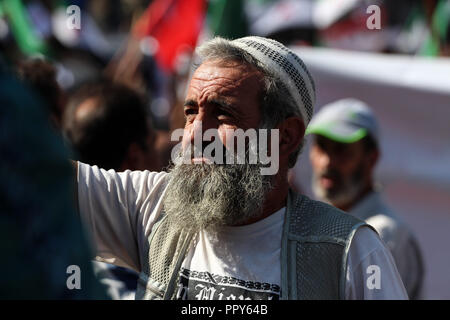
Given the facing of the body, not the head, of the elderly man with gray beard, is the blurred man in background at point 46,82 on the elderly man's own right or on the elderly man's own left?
on the elderly man's own right

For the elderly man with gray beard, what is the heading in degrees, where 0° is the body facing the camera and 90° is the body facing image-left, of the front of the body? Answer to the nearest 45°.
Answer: approximately 45°

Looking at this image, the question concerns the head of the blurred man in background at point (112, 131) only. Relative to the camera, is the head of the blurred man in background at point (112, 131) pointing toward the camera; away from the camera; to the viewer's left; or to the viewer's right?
away from the camera

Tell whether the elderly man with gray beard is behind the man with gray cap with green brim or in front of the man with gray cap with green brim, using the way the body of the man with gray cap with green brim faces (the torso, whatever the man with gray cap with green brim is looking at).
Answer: in front

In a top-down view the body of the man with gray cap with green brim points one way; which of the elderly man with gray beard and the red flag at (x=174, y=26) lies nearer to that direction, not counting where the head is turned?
the elderly man with gray beard

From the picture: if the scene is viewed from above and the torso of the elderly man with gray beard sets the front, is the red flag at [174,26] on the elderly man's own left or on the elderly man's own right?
on the elderly man's own right
